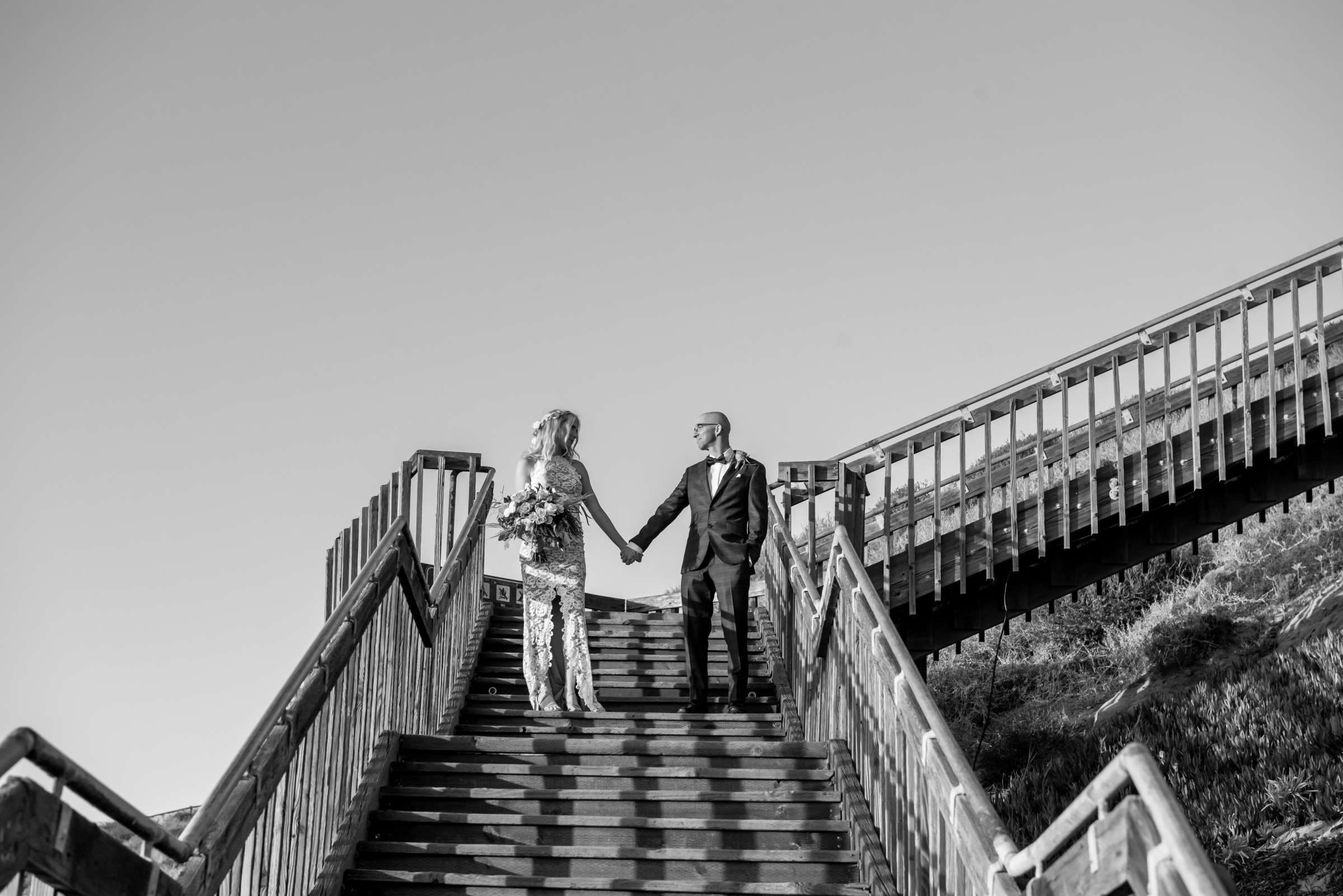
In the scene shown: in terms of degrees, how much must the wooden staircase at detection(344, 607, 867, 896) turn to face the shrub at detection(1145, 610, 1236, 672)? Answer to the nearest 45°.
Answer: approximately 135° to its left

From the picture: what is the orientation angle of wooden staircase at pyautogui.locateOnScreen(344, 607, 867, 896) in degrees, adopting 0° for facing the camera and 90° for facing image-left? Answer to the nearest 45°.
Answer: approximately 0°

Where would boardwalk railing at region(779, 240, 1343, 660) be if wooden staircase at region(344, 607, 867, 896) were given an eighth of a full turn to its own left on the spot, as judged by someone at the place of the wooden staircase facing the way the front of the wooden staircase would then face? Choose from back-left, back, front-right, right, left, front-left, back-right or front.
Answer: left

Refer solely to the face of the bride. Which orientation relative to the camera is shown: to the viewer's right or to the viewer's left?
to the viewer's right

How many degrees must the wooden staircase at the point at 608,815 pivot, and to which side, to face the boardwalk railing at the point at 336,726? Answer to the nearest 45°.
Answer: approximately 45° to its right

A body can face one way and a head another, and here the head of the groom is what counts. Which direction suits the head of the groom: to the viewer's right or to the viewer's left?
to the viewer's left
